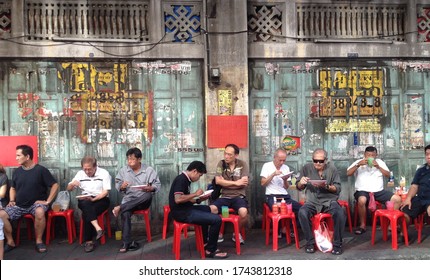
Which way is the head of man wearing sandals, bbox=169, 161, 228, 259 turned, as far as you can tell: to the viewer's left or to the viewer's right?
to the viewer's right

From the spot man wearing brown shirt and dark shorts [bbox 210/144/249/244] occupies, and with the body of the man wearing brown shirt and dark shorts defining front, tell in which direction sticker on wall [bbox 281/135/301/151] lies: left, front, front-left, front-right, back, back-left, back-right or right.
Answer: back-left

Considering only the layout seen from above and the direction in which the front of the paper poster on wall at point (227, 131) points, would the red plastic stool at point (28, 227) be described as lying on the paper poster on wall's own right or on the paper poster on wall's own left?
on the paper poster on wall's own right

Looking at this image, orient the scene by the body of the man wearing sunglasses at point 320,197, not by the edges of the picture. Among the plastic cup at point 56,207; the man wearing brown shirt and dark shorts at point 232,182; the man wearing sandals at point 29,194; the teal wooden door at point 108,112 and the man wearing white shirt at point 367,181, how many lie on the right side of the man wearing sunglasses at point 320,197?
4

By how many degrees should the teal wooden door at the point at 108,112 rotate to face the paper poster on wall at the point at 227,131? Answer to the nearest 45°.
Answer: approximately 90° to its left

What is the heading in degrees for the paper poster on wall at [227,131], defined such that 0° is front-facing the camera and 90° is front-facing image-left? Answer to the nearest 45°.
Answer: approximately 0°

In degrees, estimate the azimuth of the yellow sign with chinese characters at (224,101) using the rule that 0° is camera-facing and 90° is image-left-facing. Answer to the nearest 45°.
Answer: approximately 0°
